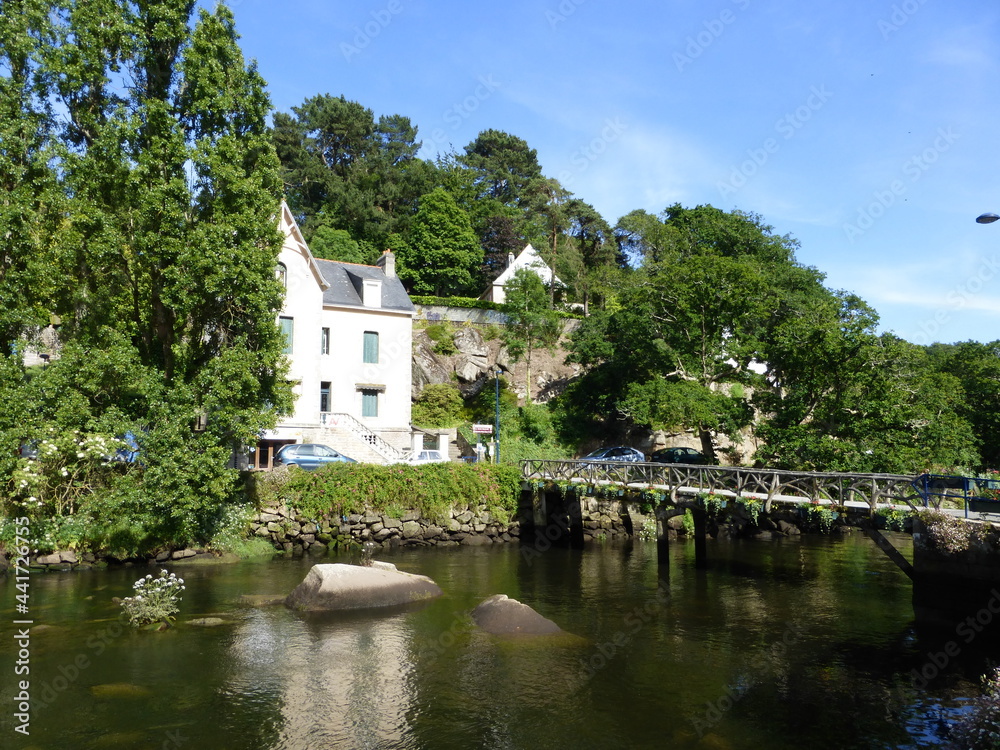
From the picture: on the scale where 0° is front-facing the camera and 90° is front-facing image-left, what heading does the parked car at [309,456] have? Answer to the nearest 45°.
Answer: approximately 270°

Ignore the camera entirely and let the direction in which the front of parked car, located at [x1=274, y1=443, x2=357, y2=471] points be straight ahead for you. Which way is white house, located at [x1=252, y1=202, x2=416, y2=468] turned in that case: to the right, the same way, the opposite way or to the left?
to the right

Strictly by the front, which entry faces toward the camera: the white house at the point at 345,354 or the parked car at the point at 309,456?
the white house

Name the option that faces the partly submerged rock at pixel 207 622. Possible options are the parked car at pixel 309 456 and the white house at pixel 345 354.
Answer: the white house

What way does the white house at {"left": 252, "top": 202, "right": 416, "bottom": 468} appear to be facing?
toward the camera

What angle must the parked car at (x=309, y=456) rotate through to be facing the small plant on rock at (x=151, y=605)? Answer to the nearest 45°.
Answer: approximately 90° to its right

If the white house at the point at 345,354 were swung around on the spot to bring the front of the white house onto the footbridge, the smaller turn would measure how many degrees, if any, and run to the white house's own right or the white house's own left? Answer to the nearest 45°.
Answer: approximately 45° to the white house's own left

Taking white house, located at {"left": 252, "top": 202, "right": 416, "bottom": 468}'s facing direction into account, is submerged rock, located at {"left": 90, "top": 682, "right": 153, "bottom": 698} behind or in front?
in front

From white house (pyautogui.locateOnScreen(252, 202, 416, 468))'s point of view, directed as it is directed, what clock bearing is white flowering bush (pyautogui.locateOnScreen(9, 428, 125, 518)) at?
The white flowering bush is roughly at 1 o'clock from the white house.

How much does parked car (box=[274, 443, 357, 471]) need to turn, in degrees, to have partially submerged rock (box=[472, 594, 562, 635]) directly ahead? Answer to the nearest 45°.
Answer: approximately 90° to its right

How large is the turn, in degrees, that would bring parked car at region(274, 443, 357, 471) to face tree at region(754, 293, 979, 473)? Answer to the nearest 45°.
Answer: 0° — it already faces it

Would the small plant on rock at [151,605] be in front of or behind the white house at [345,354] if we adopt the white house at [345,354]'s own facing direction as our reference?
in front

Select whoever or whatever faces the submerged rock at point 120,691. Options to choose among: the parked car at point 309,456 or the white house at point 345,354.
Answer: the white house

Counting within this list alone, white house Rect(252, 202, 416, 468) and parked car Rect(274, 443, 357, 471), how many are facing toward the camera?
1
